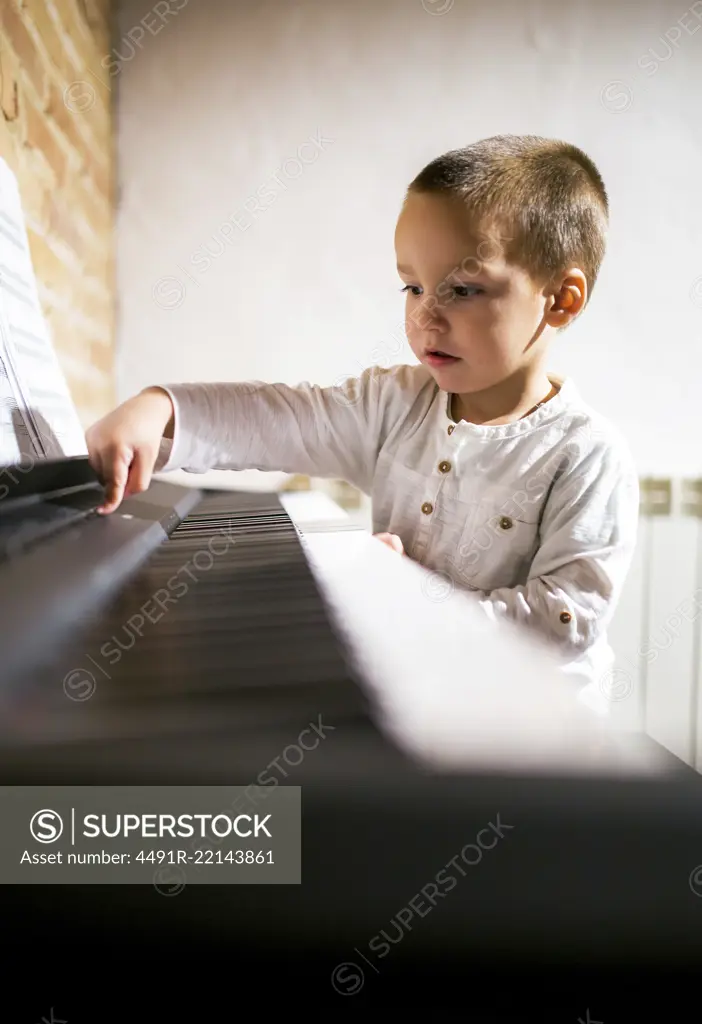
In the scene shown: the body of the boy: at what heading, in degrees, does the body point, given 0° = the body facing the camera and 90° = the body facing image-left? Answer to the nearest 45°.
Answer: approximately 45°

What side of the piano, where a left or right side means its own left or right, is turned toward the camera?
right
